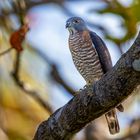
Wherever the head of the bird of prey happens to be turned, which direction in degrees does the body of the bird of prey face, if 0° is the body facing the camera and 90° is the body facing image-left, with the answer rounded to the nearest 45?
approximately 45°

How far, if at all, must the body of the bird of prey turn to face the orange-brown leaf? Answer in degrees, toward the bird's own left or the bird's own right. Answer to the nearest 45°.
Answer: approximately 90° to the bird's own right
